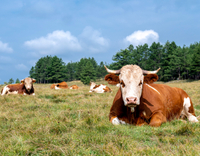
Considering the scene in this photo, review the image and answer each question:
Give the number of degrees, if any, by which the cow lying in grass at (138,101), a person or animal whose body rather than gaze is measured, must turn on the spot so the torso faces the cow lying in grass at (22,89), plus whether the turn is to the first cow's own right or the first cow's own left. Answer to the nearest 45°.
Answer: approximately 90° to the first cow's own right

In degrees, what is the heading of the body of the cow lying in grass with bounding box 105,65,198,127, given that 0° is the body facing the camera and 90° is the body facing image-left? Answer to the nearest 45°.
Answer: approximately 45°

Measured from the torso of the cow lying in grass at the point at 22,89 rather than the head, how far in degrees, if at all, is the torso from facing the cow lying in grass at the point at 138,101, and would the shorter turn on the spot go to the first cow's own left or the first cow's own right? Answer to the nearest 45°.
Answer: approximately 45° to the first cow's own right
